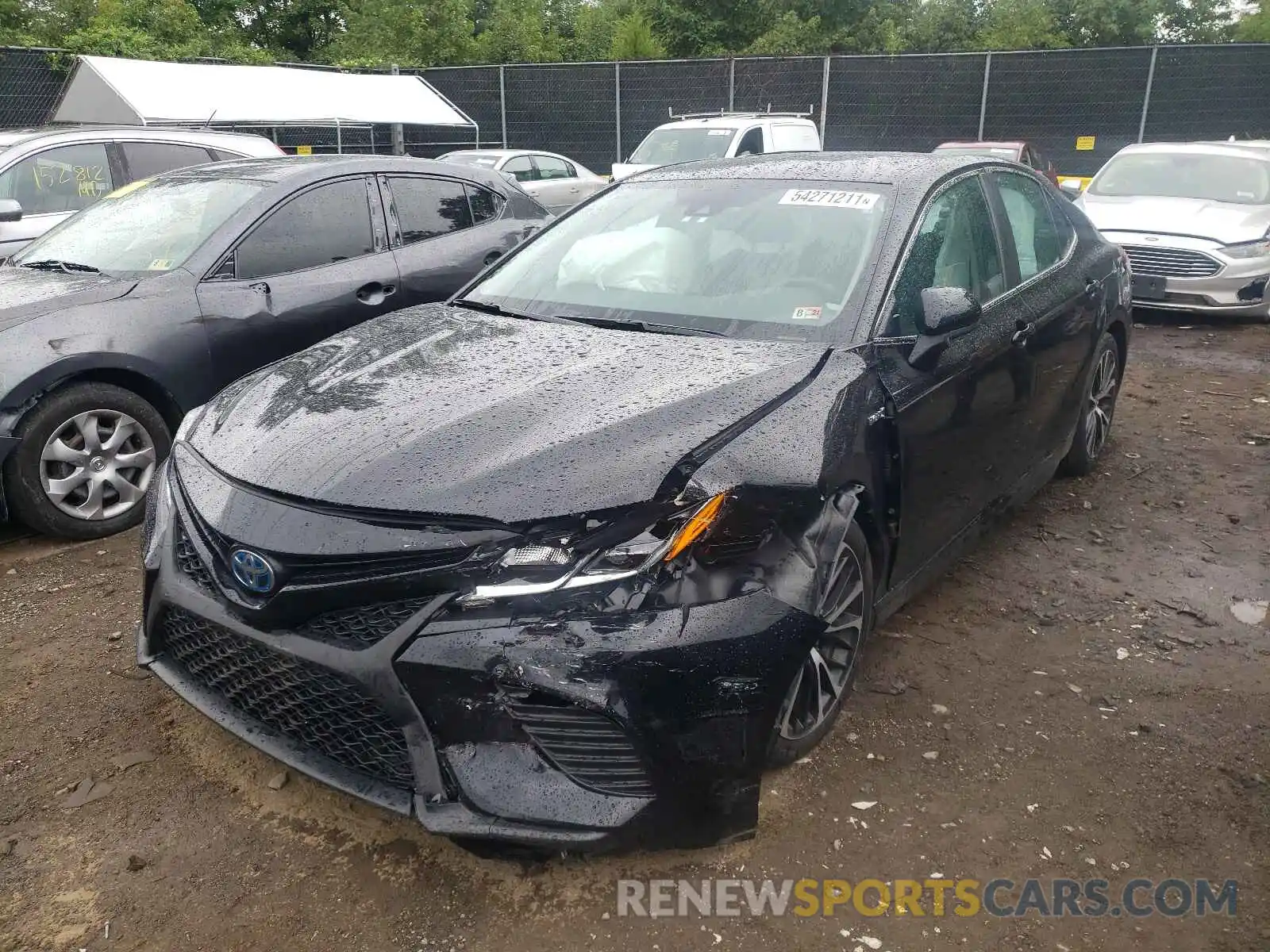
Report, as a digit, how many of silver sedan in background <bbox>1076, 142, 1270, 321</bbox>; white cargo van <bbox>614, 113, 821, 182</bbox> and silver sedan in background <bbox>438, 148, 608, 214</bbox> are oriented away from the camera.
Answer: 0

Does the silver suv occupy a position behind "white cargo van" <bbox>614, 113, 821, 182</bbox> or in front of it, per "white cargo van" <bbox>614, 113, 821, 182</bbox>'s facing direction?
in front

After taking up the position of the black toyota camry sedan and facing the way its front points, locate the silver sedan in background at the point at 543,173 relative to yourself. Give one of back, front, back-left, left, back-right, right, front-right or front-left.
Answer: back-right

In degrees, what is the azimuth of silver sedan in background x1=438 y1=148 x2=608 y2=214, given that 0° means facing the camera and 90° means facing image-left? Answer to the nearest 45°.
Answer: approximately 45°

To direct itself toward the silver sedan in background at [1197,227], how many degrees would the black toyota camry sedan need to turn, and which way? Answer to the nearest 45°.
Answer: approximately 180°

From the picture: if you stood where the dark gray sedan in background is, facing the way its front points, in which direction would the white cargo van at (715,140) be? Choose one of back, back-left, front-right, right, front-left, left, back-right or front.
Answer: back

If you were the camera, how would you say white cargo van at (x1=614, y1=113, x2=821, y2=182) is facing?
facing the viewer and to the left of the viewer

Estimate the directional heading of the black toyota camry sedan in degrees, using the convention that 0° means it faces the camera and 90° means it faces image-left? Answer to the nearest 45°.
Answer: approximately 45°

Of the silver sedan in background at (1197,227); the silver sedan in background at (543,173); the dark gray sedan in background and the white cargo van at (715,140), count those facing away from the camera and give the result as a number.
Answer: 0

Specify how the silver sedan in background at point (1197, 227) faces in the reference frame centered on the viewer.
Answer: facing the viewer
